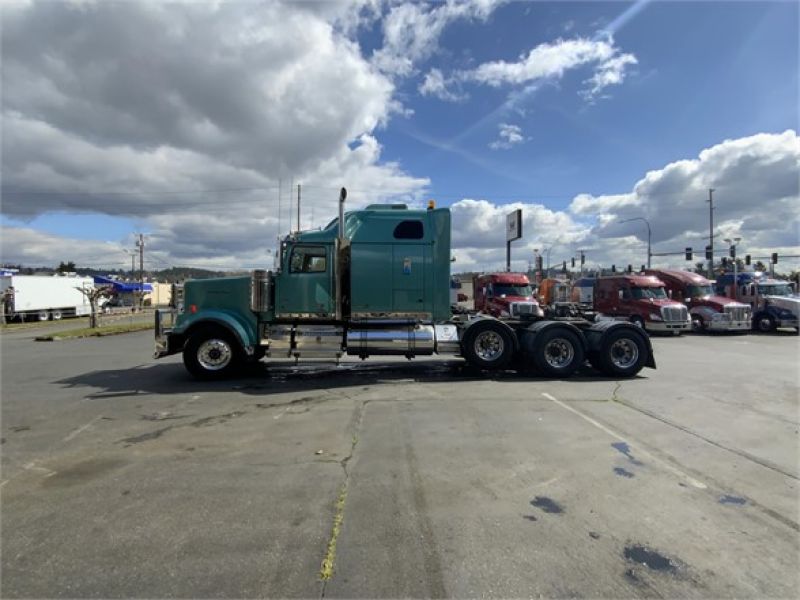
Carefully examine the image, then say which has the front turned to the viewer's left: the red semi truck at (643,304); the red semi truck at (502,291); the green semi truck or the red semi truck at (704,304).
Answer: the green semi truck

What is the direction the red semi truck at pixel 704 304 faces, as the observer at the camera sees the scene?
facing the viewer and to the right of the viewer

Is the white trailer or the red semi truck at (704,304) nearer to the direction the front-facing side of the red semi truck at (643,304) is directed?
the red semi truck

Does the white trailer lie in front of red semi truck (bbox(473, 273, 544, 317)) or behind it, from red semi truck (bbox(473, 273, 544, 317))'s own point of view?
behind

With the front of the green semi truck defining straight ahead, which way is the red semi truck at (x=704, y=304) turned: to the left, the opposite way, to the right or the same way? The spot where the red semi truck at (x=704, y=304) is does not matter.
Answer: to the left

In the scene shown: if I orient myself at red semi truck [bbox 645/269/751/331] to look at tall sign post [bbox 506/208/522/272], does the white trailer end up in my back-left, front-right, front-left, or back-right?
front-left

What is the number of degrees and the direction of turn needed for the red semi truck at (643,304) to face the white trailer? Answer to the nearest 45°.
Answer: approximately 135° to its right

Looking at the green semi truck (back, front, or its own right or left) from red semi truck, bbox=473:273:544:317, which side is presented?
right

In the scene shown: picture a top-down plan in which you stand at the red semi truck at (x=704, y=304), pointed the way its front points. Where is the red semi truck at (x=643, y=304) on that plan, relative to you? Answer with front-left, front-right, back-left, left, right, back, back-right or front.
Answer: right

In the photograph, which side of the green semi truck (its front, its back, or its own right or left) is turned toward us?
left

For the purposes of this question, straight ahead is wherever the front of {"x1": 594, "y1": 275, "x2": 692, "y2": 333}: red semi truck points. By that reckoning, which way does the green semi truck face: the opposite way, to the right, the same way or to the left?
to the right

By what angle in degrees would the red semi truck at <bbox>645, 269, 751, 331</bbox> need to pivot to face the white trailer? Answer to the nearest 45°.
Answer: approximately 135° to its right
